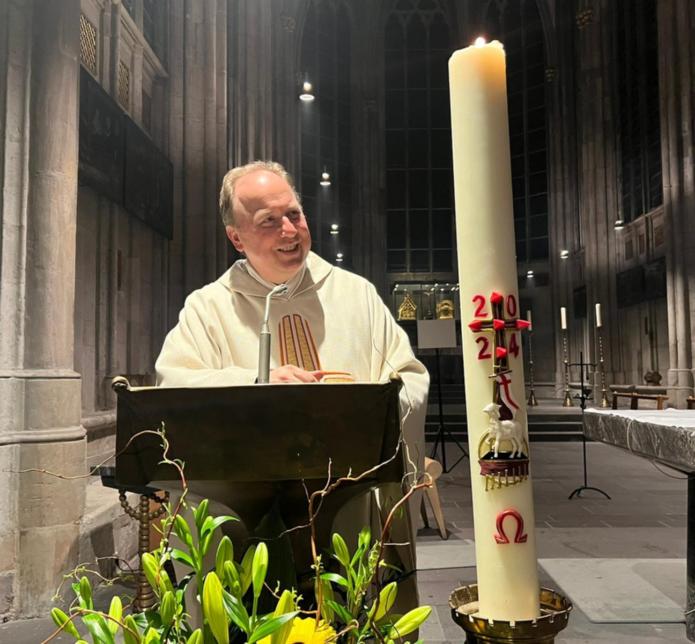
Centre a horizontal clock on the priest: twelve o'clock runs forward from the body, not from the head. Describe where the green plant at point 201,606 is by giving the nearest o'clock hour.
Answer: The green plant is roughly at 12 o'clock from the priest.

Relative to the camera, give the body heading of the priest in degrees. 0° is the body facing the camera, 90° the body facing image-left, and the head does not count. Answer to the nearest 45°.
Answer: approximately 0°

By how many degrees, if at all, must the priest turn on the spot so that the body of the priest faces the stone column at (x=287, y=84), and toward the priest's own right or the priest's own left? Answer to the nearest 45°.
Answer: approximately 180°

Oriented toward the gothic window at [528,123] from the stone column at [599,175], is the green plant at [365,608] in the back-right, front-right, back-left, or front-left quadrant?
back-left

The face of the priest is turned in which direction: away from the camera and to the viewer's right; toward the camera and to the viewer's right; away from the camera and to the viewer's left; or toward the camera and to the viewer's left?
toward the camera and to the viewer's right
